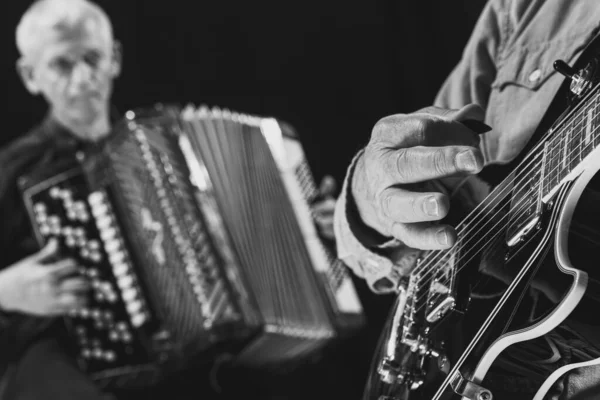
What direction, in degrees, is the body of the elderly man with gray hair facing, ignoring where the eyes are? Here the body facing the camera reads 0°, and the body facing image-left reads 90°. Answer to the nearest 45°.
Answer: approximately 315°

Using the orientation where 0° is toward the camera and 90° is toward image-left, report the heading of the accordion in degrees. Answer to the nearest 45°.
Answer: approximately 0°

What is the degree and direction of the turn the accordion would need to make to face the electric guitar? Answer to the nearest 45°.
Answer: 0° — it already faces it
